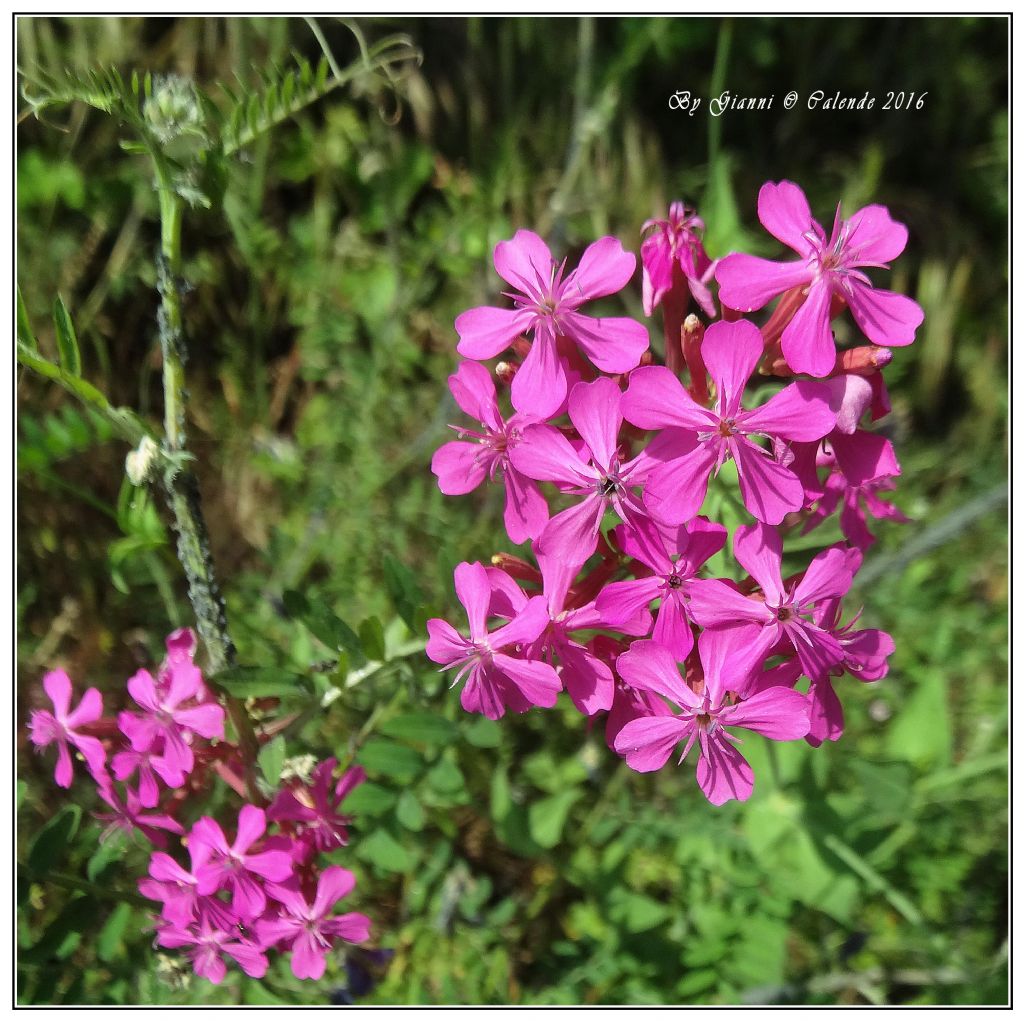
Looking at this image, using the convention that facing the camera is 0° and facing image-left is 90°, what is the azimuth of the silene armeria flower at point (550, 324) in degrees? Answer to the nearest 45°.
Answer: approximately 0°

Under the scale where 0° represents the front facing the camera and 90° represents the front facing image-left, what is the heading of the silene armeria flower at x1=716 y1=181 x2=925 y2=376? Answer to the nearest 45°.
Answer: approximately 0°

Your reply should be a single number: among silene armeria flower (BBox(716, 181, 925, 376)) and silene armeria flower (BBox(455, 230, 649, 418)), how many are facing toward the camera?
2
